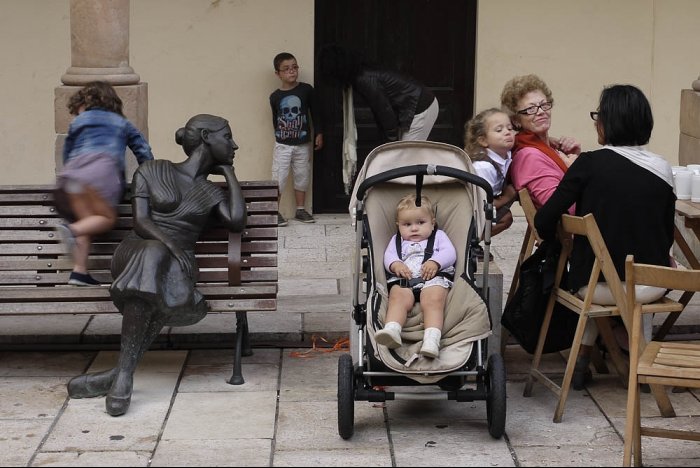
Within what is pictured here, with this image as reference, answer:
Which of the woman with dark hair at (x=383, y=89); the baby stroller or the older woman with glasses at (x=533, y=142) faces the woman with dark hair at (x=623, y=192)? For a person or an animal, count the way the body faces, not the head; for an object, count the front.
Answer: the older woman with glasses

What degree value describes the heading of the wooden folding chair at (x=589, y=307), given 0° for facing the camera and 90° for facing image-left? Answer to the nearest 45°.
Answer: approximately 225°

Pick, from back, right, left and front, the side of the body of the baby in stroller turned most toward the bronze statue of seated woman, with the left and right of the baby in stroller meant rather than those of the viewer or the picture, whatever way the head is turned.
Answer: right

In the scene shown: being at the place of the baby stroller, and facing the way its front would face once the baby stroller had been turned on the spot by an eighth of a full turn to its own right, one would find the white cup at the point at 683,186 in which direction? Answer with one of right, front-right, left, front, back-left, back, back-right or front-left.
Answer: back

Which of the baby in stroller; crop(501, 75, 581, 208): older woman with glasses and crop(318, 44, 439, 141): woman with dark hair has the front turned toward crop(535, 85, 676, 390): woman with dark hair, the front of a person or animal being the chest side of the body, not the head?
the older woman with glasses

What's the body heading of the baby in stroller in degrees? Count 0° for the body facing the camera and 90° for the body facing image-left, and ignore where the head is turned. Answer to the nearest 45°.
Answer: approximately 0°

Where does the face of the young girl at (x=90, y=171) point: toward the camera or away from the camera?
away from the camera

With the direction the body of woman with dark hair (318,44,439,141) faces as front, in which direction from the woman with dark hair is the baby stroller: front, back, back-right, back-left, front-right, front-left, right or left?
left

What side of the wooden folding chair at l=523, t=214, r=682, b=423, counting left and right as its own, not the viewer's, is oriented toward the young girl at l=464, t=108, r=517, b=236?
left

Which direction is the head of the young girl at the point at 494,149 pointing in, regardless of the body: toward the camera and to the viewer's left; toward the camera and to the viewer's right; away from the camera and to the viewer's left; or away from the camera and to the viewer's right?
toward the camera and to the viewer's right

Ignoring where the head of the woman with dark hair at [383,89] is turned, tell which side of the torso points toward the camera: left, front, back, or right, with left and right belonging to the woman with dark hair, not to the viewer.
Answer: left

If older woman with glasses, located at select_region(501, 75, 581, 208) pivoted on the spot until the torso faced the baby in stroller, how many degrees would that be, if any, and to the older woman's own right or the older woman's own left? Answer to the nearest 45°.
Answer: approximately 90° to the older woman's own right
